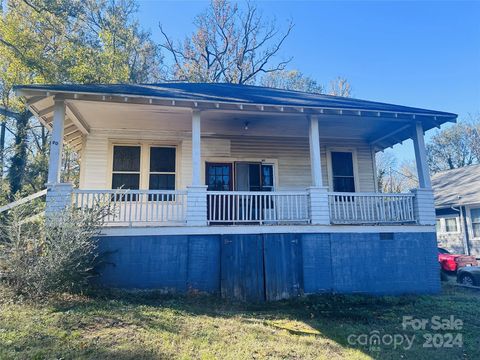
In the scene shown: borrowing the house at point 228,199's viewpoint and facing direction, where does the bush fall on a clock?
The bush is roughly at 2 o'clock from the house.

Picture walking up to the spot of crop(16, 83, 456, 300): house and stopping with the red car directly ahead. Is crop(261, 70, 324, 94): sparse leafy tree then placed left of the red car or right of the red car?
left

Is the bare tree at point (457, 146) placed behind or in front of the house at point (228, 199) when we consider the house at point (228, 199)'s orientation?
behind

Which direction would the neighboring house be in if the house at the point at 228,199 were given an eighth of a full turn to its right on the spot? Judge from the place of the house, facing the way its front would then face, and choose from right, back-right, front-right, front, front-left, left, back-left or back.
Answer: back

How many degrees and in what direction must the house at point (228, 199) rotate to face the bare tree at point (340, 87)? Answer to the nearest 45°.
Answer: approximately 135° to its left

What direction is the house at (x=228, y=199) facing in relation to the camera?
toward the camera

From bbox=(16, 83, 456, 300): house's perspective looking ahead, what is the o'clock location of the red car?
The red car is roughly at 8 o'clock from the house.

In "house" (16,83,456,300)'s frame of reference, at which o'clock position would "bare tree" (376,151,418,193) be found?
The bare tree is roughly at 7 o'clock from the house.

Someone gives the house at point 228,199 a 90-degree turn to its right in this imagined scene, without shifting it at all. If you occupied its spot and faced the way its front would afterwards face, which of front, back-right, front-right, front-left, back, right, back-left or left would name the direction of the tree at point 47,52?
front-right

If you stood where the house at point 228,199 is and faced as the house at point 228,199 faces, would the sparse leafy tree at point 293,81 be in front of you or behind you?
behind

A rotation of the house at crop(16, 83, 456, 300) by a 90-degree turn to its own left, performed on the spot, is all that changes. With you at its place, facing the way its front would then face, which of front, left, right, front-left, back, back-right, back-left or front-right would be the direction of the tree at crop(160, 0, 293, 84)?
left
